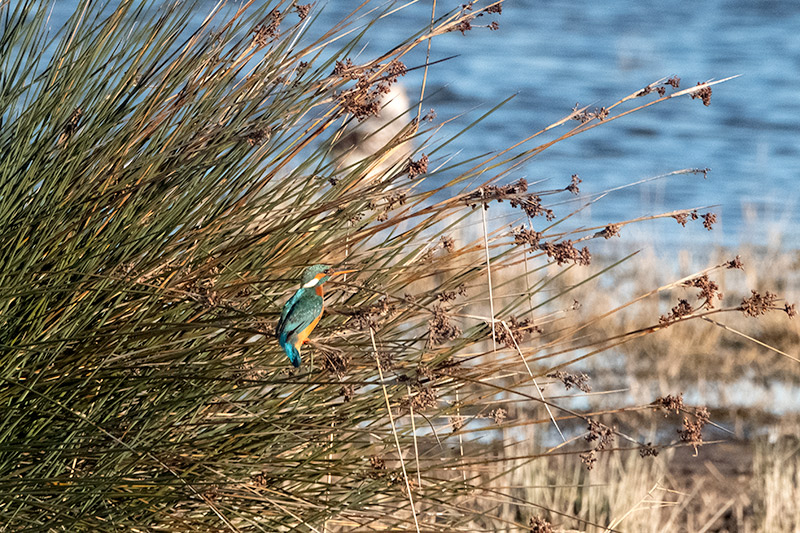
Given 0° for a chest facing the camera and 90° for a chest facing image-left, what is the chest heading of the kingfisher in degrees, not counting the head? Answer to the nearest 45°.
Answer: approximately 270°

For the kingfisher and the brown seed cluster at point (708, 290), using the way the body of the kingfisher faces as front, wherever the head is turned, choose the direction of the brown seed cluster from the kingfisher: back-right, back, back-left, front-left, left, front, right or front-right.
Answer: front

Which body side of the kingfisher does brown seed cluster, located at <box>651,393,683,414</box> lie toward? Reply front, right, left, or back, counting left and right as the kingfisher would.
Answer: front
